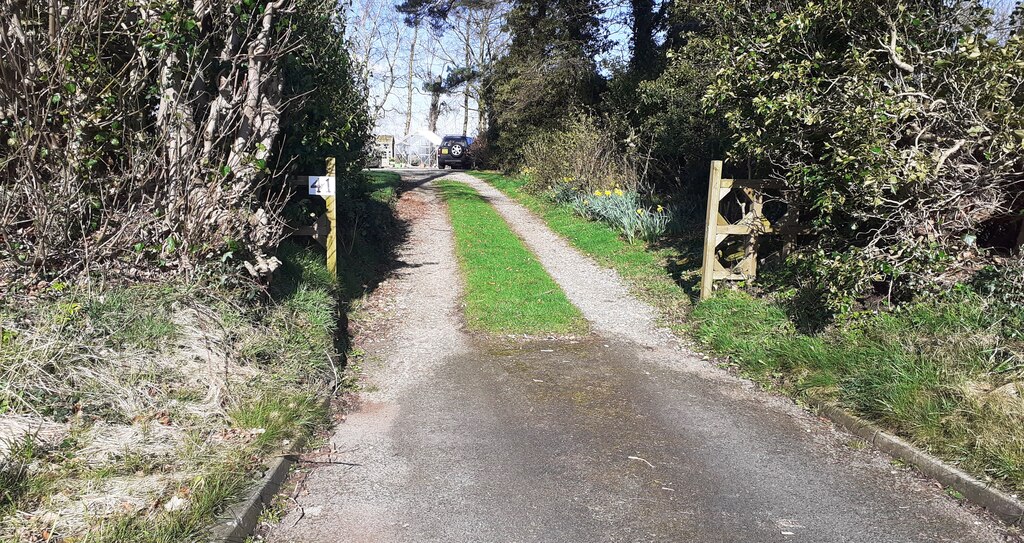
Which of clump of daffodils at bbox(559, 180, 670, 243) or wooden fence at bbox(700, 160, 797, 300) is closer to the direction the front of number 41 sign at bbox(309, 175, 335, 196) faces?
the wooden fence

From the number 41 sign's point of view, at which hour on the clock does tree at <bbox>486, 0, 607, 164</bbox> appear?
The tree is roughly at 7 o'clock from the number 41 sign.

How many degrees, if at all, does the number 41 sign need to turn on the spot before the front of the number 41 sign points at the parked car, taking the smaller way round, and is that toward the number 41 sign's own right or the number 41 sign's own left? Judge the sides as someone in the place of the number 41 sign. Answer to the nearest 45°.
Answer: approximately 180°

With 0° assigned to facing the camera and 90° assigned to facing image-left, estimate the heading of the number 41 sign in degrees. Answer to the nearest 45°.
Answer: approximately 0°

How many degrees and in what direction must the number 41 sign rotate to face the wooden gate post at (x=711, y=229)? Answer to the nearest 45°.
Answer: approximately 90° to its left

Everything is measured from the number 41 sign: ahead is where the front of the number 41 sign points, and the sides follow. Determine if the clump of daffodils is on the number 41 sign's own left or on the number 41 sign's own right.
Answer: on the number 41 sign's own left

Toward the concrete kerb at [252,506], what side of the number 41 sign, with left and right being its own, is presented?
front

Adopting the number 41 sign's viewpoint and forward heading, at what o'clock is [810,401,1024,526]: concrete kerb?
The concrete kerb is roughly at 11 o'clock from the number 41 sign.

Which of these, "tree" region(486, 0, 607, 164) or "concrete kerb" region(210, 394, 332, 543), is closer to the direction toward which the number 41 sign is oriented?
the concrete kerb

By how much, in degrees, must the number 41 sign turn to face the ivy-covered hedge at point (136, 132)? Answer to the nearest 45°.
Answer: approximately 45° to its right

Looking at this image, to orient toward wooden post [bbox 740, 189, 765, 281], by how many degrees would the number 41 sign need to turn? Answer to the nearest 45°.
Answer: approximately 90° to its left

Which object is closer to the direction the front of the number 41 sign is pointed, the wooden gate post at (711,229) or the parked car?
the wooden gate post

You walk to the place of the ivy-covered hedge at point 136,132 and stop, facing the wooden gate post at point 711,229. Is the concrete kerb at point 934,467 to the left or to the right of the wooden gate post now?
right
